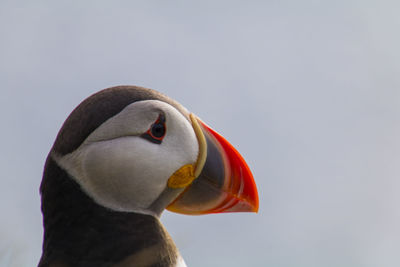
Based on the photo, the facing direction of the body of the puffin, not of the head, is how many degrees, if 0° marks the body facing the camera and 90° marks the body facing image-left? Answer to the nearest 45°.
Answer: approximately 270°
